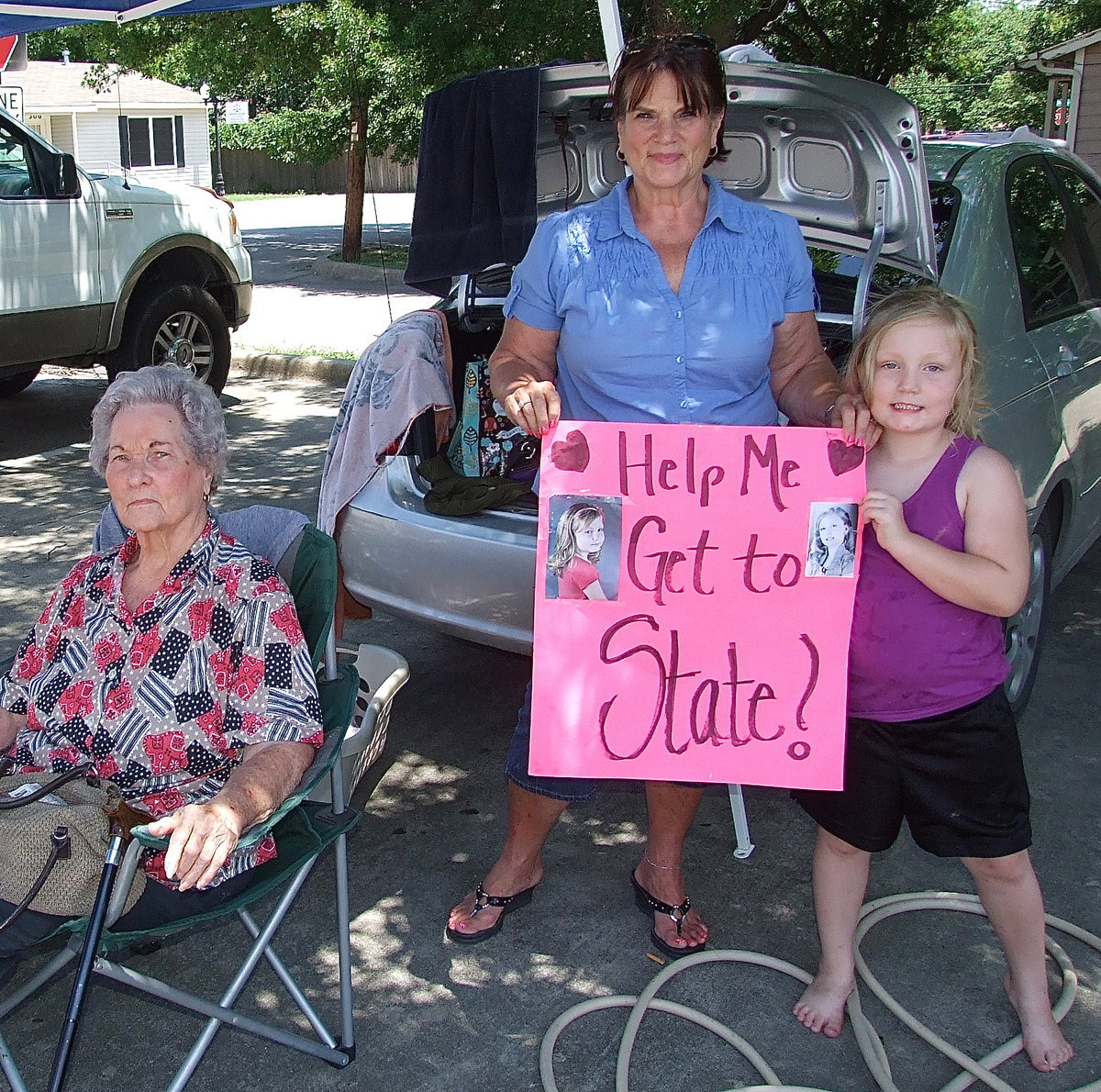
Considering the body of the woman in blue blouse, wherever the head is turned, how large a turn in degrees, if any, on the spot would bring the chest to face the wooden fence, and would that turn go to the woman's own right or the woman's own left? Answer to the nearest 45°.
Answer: approximately 180°

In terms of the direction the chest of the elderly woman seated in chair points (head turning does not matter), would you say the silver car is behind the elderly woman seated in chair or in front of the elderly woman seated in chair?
behind

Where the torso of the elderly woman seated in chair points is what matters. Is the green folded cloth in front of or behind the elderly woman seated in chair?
behind

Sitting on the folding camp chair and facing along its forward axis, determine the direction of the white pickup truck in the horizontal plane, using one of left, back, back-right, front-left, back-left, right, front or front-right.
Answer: back-right

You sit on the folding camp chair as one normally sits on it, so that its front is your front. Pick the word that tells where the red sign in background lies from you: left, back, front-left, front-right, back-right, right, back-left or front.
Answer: back-right

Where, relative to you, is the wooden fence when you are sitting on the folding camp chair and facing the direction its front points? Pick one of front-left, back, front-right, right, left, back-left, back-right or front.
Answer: back-right

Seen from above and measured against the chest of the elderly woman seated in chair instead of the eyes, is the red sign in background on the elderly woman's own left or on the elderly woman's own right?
on the elderly woman's own right

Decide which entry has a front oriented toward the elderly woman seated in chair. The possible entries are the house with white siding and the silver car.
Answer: the house with white siding

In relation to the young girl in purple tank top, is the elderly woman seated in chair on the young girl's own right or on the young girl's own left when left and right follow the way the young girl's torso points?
on the young girl's own right

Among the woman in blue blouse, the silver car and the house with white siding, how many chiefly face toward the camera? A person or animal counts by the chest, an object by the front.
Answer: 2

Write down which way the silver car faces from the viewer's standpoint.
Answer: facing away from the viewer and to the right of the viewer

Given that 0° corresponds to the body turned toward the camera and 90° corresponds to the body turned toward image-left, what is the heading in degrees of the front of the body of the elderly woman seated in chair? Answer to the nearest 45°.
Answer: approximately 45°
